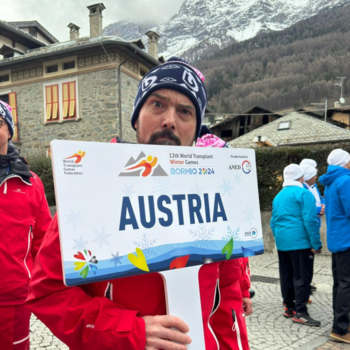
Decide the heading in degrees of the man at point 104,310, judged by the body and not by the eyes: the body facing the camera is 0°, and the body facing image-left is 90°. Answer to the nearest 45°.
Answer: approximately 0°

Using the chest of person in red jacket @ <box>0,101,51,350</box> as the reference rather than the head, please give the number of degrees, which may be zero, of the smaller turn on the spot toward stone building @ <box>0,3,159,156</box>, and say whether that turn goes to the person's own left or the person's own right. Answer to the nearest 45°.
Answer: approximately 180°

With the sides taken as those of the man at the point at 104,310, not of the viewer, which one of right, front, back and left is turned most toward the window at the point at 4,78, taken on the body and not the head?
back
